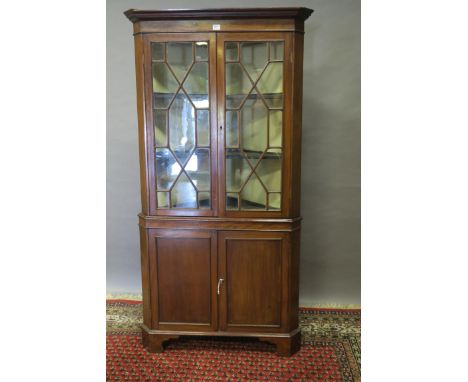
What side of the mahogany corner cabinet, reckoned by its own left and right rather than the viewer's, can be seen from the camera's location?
front
